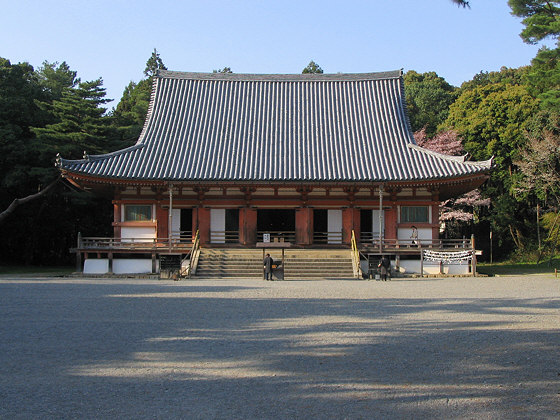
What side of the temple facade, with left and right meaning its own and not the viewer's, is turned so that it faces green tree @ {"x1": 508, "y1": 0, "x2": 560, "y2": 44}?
left

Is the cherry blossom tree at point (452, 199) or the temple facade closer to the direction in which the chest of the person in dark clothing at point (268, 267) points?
the temple facade

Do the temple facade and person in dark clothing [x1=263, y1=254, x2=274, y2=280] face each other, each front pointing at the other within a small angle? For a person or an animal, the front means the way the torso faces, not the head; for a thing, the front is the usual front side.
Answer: yes

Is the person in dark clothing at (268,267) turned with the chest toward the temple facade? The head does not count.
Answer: yes

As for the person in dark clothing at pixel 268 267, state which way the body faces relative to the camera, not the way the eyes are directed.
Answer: away from the camera

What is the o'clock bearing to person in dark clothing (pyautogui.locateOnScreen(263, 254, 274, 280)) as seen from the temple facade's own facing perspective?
The person in dark clothing is roughly at 12 o'clock from the temple facade.

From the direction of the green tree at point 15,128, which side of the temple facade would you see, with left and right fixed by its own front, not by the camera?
right

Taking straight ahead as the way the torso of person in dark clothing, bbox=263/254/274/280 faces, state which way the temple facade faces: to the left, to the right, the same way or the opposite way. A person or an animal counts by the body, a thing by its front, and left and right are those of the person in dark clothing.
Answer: the opposite way

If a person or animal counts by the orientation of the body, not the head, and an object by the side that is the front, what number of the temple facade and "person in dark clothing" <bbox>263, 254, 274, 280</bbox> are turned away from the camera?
1

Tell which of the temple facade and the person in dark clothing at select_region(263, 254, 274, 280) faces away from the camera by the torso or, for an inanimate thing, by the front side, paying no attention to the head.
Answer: the person in dark clothing

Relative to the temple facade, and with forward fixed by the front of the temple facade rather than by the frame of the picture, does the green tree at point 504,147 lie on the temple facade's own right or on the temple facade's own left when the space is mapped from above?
on the temple facade's own left

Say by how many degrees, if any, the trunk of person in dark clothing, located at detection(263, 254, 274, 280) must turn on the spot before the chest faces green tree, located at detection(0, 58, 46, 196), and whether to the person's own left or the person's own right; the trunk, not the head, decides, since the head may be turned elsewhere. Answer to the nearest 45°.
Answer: approximately 45° to the person's own left

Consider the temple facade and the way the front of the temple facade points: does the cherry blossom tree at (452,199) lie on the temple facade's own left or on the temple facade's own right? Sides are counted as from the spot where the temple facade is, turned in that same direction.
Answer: on the temple facade's own left
